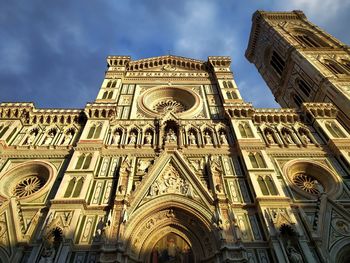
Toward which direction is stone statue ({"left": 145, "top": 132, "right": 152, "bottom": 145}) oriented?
toward the camera

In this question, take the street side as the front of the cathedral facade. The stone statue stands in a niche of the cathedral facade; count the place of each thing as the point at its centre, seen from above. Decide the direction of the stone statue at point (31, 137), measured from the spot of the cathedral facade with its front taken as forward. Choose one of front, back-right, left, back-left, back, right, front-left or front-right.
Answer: right

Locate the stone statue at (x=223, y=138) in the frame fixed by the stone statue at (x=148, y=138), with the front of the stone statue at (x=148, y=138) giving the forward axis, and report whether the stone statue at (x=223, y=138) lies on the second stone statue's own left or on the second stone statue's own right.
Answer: on the second stone statue's own left

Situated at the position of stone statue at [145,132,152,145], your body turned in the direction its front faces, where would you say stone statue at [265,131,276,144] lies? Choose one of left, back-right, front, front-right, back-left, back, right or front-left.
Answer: left

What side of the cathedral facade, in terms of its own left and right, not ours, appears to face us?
front

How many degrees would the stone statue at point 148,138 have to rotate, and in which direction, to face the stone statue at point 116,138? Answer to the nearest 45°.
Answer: approximately 90° to its right

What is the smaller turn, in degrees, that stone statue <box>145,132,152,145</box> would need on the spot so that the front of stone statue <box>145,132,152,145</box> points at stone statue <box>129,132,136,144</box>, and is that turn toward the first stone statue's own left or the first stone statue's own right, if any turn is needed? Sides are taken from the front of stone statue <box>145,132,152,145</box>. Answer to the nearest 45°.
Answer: approximately 90° to the first stone statue's own right

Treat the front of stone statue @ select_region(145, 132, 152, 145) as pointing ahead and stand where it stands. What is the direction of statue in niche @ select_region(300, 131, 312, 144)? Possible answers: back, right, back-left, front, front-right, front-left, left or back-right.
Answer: left
